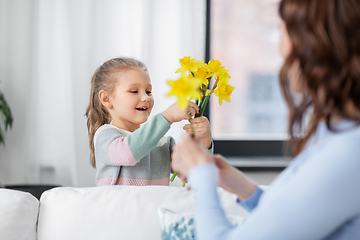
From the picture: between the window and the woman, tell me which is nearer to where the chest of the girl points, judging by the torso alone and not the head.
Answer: the woman

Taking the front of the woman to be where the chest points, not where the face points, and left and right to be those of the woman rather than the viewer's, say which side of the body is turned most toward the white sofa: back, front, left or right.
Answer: front

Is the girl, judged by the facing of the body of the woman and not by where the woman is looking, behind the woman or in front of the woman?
in front

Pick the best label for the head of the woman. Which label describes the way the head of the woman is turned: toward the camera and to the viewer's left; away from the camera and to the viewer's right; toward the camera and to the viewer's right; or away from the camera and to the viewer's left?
away from the camera and to the viewer's left

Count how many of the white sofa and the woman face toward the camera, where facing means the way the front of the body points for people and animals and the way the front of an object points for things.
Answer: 1

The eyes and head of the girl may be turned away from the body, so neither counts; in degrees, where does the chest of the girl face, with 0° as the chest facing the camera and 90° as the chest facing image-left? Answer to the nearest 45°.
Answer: approximately 315°

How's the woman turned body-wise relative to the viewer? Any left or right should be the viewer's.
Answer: facing away from the viewer and to the left of the viewer

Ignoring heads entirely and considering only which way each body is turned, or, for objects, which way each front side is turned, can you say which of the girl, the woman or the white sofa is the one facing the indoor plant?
the woman

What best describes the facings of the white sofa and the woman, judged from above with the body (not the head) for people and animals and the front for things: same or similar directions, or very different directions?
very different directions

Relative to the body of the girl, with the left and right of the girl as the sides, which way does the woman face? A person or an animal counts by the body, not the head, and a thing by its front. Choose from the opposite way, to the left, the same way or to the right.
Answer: the opposite way

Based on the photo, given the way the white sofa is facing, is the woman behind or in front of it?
in front
